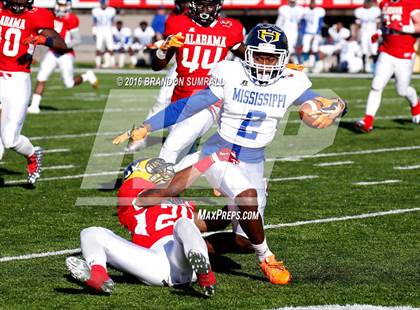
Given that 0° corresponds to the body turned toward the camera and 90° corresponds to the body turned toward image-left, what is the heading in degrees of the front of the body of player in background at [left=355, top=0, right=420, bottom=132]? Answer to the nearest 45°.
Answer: approximately 45°

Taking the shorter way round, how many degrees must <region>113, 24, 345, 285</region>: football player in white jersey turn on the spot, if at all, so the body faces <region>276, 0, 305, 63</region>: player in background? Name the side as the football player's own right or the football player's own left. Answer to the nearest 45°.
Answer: approximately 180°

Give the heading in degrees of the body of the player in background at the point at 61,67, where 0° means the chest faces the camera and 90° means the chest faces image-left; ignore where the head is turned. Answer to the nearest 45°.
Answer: approximately 45°

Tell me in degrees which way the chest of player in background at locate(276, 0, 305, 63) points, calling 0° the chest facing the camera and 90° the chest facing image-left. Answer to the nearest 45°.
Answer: approximately 0°

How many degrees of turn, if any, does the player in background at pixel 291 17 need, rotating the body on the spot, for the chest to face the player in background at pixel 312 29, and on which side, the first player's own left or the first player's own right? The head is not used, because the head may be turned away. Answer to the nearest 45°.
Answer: approximately 90° to the first player's own left

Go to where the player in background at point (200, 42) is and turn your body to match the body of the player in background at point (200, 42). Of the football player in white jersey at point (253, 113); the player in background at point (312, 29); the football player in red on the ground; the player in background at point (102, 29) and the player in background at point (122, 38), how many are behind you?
3

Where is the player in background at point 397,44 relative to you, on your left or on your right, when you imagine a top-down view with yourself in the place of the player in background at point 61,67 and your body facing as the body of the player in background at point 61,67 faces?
on your left

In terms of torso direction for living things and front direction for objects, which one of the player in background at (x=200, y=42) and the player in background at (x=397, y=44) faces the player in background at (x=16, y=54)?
the player in background at (x=397, y=44)

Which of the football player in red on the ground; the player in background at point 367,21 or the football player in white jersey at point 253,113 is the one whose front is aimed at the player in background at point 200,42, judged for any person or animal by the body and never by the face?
the player in background at point 367,21
